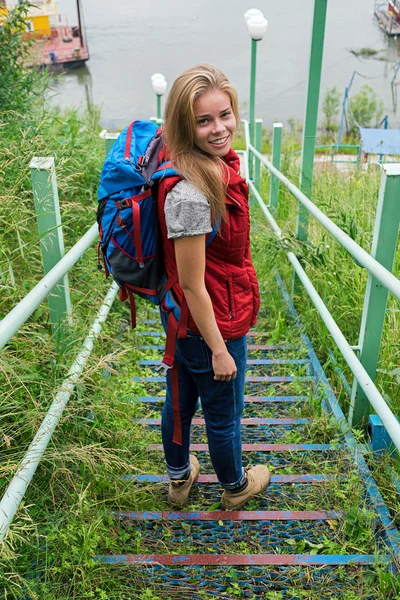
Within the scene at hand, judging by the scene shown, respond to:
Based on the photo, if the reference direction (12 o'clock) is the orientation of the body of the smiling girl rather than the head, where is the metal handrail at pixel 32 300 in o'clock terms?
The metal handrail is roughly at 6 o'clock from the smiling girl.

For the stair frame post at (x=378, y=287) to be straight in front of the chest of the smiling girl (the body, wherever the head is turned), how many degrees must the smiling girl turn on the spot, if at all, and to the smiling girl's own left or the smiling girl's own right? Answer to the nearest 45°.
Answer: approximately 45° to the smiling girl's own left

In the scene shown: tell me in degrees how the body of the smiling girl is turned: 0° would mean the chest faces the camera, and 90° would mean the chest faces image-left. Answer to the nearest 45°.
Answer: approximately 270°

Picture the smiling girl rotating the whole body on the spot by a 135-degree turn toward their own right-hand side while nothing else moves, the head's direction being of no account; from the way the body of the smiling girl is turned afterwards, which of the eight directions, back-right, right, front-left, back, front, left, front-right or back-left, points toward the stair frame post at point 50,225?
right

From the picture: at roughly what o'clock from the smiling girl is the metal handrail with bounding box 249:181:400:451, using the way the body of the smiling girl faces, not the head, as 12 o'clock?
The metal handrail is roughly at 11 o'clock from the smiling girl.

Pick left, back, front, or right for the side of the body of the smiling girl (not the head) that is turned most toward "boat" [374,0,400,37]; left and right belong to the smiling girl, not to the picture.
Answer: left
